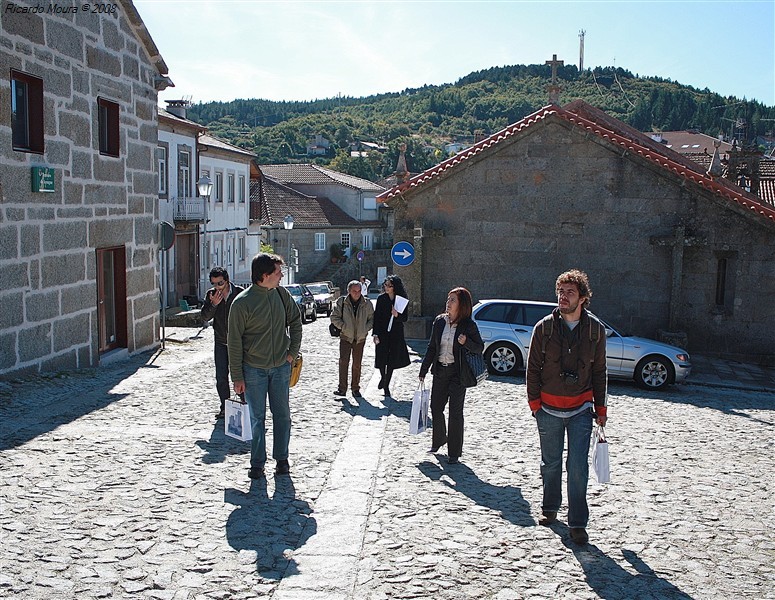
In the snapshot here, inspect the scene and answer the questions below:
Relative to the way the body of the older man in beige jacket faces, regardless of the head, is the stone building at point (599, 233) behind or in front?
behind

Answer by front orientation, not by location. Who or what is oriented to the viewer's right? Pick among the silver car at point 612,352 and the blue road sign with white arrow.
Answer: the silver car

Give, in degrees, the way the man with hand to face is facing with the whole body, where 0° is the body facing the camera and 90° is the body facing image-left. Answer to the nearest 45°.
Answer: approximately 0°

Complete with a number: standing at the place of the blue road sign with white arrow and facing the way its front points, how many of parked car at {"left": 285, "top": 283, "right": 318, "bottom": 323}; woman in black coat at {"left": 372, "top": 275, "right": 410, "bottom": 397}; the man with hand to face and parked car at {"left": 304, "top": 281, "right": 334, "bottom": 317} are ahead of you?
2

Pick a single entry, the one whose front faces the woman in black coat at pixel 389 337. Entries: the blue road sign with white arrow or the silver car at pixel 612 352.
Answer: the blue road sign with white arrow

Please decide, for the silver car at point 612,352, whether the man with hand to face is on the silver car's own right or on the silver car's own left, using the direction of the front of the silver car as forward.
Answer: on the silver car's own right

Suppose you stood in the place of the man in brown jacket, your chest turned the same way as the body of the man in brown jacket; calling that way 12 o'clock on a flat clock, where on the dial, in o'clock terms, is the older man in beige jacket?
The older man in beige jacket is roughly at 5 o'clock from the man in brown jacket.

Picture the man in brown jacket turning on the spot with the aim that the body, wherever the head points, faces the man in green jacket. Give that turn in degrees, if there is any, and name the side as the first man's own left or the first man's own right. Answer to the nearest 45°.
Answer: approximately 90° to the first man's own right

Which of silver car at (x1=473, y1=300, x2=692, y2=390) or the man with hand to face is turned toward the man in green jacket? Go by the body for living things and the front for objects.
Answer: the man with hand to face

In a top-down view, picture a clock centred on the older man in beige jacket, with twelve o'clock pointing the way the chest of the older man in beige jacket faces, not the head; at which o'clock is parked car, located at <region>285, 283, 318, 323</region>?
The parked car is roughly at 6 o'clock from the older man in beige jacket.

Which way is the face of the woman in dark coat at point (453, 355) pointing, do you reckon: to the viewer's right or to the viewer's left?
to the viewer's left

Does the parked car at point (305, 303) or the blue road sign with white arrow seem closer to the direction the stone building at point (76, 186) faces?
the blue road sign with white arrow
